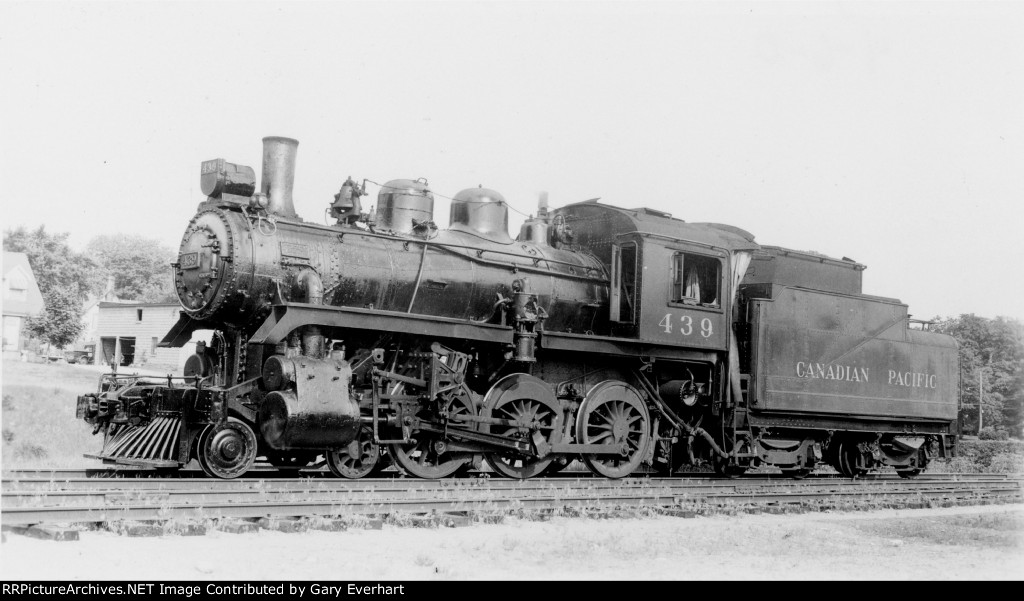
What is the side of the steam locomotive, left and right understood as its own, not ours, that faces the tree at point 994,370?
back

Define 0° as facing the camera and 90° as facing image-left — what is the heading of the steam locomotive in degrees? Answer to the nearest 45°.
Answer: approximately 45°

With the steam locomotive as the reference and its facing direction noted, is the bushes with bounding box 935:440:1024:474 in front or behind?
behind

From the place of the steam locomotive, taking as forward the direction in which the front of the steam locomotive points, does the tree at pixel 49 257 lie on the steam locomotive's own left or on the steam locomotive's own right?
on the steam locomotive's own right

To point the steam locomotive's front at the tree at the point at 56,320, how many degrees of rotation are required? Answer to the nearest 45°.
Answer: approximately 90° to its right

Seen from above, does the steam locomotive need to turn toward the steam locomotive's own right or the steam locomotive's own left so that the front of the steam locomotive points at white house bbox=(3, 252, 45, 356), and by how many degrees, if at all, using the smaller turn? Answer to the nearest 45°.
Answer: approximately 90° to the steam locomotive's own right
